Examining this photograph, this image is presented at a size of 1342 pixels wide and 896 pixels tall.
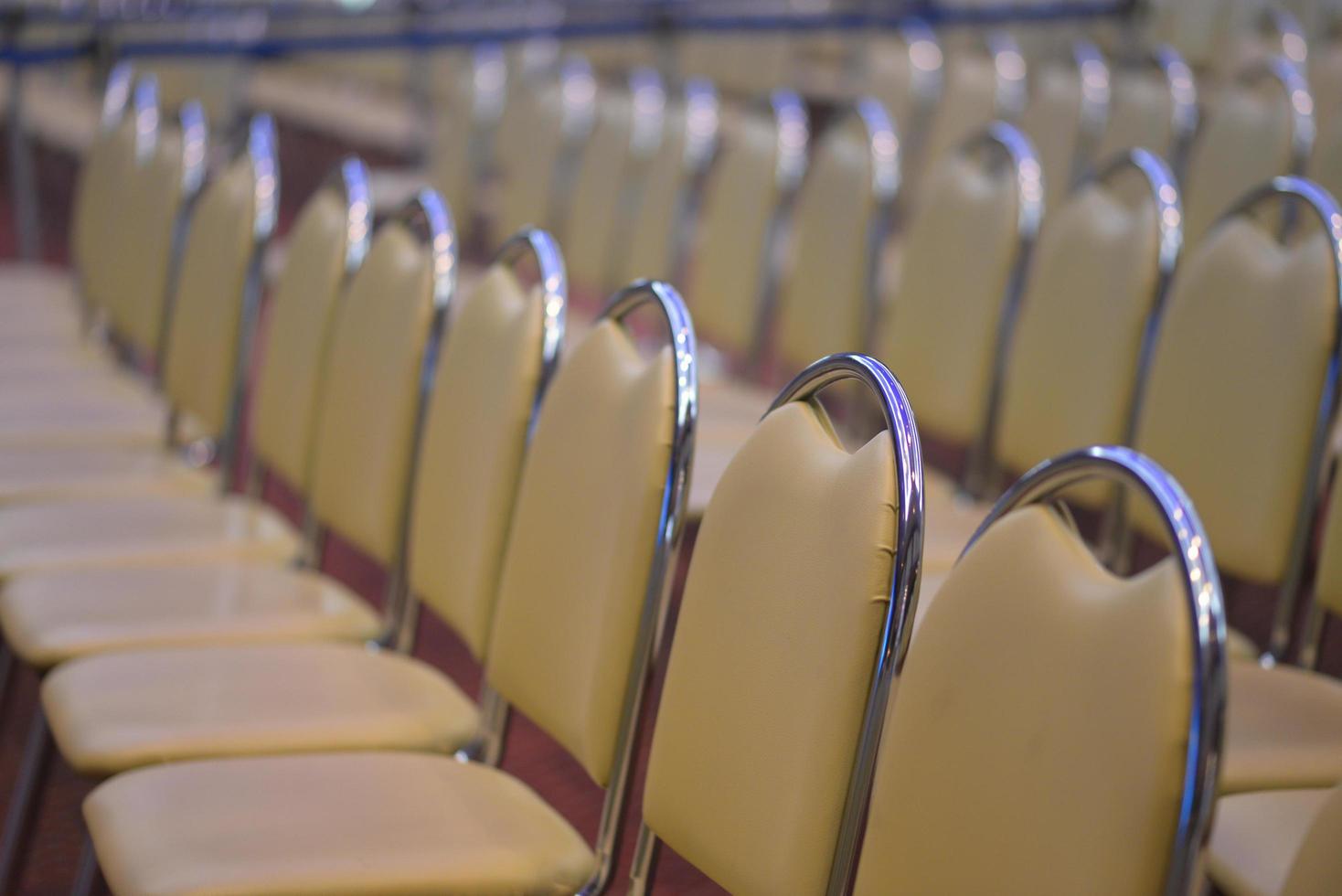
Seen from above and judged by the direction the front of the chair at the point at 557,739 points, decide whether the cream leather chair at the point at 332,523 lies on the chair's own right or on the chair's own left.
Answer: on the chair's own right

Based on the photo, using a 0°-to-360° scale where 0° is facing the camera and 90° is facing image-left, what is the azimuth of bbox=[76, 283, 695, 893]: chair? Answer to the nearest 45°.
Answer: approximately 90°
